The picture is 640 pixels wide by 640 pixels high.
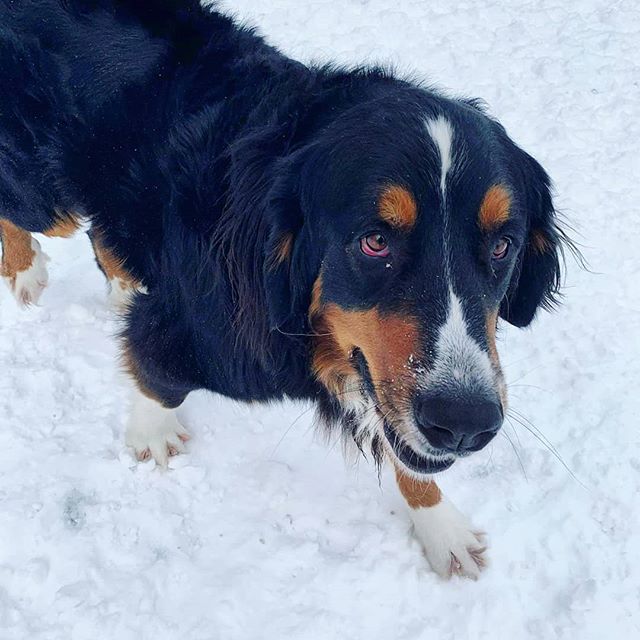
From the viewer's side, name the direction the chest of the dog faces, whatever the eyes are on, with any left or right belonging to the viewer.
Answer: facing the viewer and to the right of the viewer
